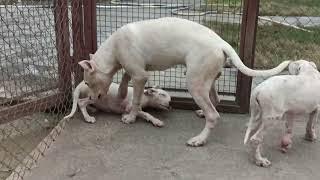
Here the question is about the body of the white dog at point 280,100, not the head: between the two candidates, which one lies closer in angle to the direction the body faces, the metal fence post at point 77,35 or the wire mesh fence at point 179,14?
the wire mesh fence

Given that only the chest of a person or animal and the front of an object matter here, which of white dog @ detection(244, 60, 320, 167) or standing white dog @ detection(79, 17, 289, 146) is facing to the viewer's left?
the standing white dog

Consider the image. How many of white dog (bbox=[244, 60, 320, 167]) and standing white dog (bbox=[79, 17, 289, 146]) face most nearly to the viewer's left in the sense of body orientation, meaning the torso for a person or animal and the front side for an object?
1

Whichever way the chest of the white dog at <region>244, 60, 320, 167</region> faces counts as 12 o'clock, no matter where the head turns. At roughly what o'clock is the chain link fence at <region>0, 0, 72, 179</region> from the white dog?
The chain link fence is roughly at 8 o'clock from the white dog.

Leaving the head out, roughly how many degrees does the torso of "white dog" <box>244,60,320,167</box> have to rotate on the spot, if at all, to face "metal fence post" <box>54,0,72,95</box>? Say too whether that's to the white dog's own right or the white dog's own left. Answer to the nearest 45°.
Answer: approximately 135° to the white dog's own left

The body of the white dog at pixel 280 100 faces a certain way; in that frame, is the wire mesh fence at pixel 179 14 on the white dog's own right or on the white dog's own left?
on the white dog's own left

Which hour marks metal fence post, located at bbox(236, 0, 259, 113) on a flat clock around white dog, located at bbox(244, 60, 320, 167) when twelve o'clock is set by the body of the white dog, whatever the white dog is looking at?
The metal fence post is roughly at 10 o'clock from the white dog.

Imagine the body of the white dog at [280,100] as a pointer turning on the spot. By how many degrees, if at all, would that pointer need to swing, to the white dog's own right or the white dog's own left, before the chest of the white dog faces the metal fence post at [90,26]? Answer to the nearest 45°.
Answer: approximately 90° to the white dog's own left

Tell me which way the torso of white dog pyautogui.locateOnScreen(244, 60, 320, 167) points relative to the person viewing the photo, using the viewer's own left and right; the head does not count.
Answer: facing away from the viewer and to the right of the viewer

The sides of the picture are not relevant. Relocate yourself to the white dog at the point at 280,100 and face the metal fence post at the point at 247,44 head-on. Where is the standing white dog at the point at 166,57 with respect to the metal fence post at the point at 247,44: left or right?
left

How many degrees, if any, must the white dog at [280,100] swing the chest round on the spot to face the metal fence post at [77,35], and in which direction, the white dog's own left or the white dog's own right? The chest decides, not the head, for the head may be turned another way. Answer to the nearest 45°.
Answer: approximately 135° to the white dog's own left

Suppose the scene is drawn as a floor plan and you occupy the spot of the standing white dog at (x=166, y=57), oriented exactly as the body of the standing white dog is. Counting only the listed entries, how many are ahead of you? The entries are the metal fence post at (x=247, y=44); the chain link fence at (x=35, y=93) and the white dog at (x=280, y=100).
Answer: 1

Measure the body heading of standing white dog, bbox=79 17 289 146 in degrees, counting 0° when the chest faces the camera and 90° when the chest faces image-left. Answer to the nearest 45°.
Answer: approximately 90°

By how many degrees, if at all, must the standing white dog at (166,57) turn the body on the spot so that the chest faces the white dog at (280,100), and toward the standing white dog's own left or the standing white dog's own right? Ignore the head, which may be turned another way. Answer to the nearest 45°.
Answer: approximately 135° to the standing white dog's own left
